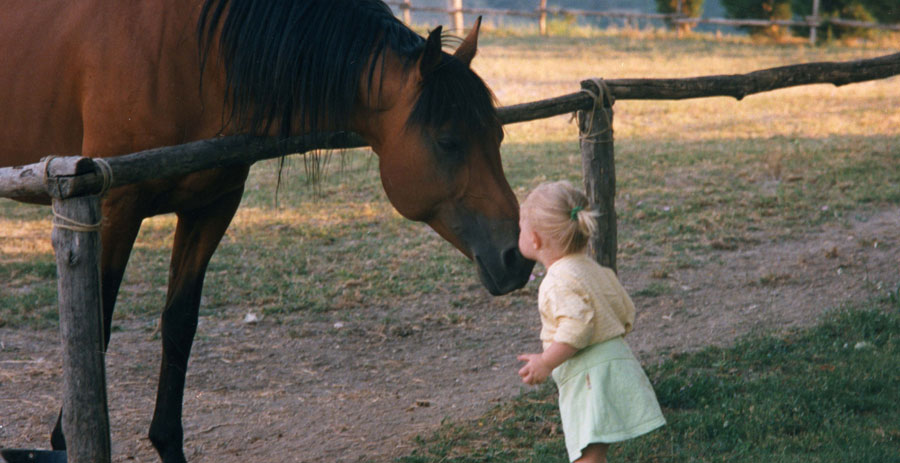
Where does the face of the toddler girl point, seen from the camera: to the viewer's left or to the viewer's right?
to the viewer's left

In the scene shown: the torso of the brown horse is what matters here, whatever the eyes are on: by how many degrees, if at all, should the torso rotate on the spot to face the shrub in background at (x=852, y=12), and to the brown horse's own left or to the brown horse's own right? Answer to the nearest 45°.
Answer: approximately 45° to the brown horse's own left

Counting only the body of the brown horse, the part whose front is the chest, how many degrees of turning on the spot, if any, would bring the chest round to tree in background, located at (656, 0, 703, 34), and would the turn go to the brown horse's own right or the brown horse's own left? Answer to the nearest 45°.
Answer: approximately 45° to the brown horse's own left

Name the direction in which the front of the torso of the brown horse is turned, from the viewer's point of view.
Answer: to the viewer's right

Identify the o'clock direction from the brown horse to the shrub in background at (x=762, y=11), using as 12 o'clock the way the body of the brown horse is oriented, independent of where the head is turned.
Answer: The shrub in background is roughly at 10 o'clock from the brown horse.

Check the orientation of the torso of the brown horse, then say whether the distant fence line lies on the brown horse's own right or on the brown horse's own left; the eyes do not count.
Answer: on the brown horse's own left
